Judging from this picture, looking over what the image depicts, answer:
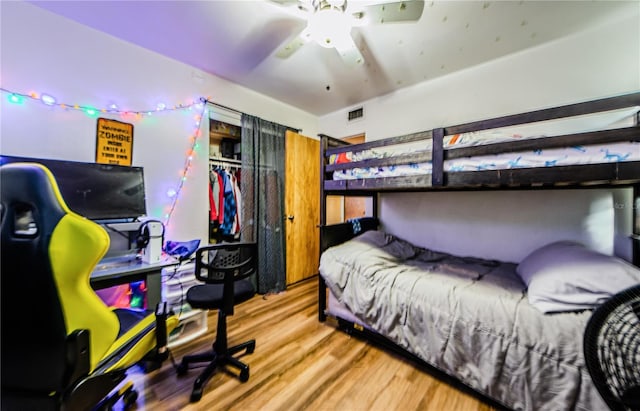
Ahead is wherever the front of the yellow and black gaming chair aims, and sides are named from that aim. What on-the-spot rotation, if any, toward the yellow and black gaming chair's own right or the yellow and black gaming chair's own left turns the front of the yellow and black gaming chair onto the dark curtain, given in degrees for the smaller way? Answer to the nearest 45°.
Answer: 0° — it already faces it

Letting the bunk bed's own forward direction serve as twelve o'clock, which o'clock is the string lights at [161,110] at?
The string lights is roughly at 11 o'clock from the bunk bed.

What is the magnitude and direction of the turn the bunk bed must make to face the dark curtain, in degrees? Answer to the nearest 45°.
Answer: approximately 45° to its right

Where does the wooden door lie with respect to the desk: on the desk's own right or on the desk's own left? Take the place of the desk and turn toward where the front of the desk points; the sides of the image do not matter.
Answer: on the desk's own left

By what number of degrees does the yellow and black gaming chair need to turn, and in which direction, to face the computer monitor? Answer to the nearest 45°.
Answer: approximately 45° to its left

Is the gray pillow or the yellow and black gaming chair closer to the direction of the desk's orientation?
the yellow and black gaming chair

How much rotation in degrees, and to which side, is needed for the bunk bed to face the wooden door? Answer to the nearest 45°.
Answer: approximately 45° to its right

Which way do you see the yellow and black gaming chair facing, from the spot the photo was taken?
facing away from the viewer and to the right of the viewer

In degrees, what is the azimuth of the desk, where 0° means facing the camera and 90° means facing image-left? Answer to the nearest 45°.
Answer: approximately 315°
